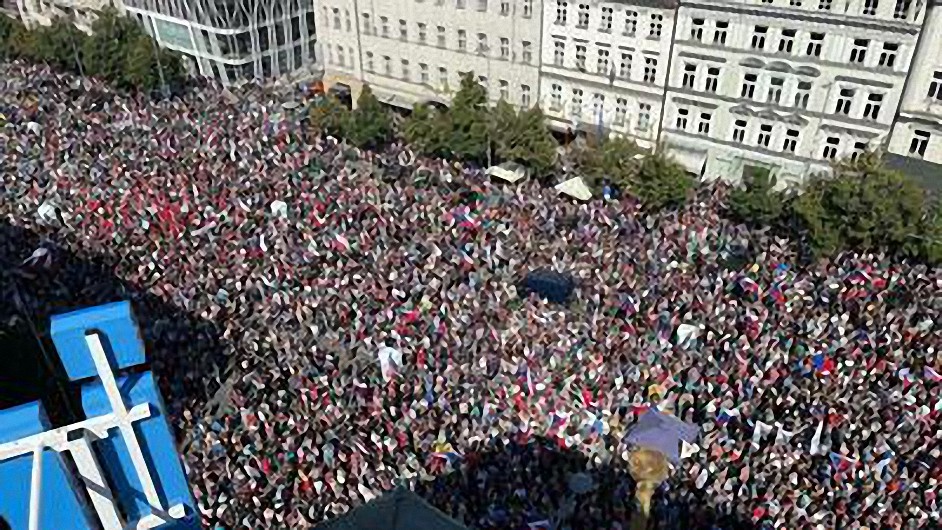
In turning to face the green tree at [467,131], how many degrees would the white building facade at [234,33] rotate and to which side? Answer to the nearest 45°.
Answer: approximately 45° to its left

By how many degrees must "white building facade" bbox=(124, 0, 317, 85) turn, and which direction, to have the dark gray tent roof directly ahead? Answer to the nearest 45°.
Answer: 0° — it already faces it

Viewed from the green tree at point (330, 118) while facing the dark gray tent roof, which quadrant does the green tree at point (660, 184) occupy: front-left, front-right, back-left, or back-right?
front-left

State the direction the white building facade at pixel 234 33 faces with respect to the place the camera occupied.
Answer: facing the viewer

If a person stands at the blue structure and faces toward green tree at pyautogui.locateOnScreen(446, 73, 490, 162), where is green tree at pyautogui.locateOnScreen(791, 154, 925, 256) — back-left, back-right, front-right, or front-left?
front-right

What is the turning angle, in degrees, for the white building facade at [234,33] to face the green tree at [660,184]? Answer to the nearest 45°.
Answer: approximately 45° to its left

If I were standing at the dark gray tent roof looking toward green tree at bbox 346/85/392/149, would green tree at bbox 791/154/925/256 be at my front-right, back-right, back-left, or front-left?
front-right

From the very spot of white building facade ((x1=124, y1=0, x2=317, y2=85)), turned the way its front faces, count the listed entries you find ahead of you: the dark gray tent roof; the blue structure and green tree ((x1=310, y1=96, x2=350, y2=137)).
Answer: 3

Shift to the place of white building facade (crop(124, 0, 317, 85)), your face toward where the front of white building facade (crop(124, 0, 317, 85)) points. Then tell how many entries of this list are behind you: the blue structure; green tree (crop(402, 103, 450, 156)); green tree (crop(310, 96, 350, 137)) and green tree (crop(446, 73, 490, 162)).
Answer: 0

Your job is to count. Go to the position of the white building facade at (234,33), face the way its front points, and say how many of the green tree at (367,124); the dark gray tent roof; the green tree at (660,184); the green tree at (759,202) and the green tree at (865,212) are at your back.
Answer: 0

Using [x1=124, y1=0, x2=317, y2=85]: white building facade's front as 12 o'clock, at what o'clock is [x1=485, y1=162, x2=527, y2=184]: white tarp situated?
The white tarp is roughly at 11 o'clock from the white building facade.

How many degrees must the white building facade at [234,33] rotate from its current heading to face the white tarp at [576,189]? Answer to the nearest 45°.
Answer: approximately 45° to its left

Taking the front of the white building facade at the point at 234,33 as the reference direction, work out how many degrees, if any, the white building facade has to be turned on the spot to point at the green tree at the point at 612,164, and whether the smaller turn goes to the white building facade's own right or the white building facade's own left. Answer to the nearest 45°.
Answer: approximately 45° to the white building facade's own left

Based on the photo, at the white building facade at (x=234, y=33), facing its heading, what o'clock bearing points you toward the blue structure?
The blue structure is roughly at 12 o'clock from the white building facade.

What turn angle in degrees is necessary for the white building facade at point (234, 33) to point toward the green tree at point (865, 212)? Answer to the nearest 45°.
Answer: approximately 45° to its left
